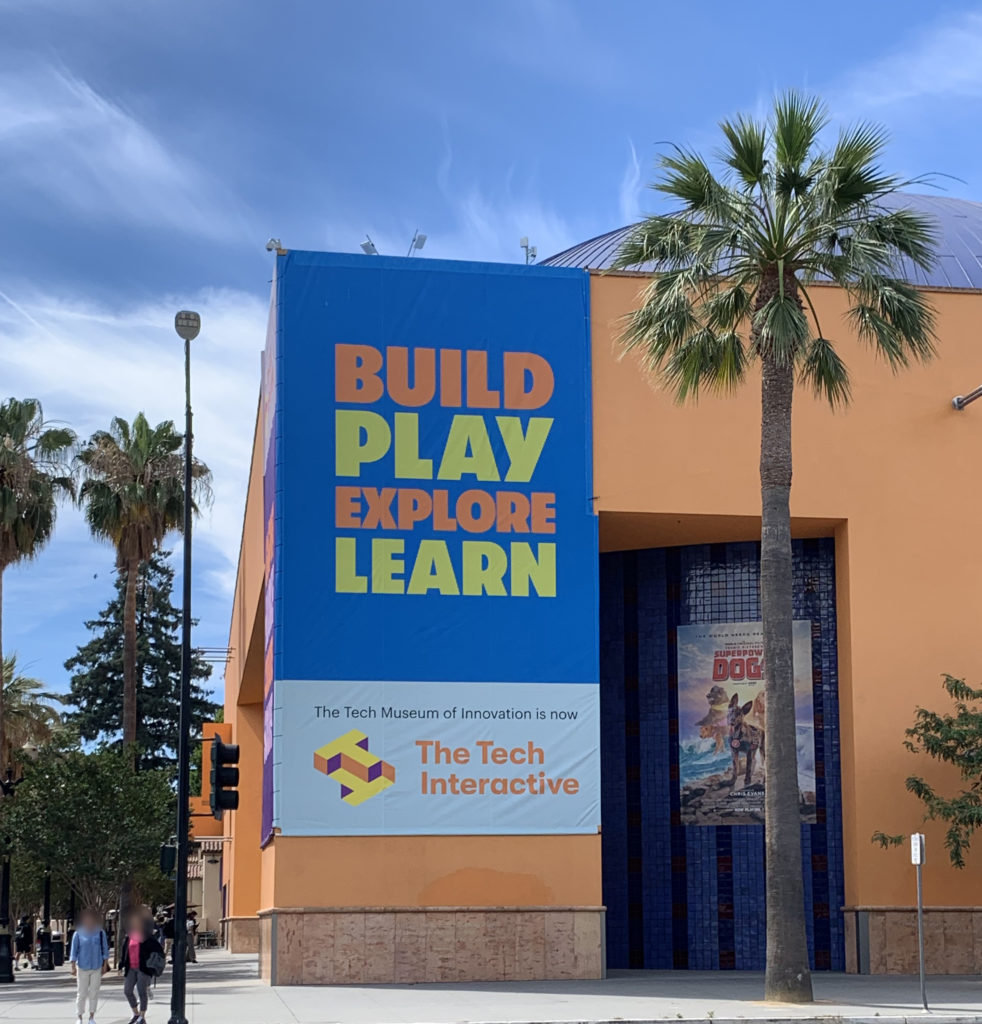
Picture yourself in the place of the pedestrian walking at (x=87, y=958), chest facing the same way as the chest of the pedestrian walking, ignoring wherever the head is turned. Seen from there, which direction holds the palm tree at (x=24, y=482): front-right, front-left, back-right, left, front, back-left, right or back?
back

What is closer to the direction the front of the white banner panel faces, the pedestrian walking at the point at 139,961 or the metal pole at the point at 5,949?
the pedestrian walking
